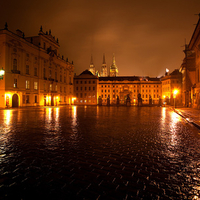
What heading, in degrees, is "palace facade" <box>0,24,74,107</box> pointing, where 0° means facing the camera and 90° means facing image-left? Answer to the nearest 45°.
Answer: approximately 315°
